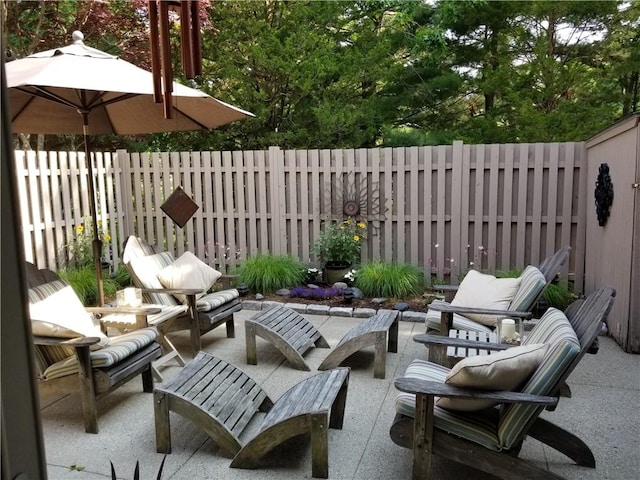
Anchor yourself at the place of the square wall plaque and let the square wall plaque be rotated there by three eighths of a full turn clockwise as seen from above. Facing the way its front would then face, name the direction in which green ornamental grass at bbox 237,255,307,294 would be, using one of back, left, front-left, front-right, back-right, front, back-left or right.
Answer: back-right

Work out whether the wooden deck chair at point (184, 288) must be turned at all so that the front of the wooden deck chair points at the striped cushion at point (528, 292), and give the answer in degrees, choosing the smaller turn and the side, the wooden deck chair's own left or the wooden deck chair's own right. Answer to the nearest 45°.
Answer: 0° — it already faces it

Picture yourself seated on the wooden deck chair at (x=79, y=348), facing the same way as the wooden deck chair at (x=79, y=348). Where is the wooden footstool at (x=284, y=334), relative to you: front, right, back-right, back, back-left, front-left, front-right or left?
front-left

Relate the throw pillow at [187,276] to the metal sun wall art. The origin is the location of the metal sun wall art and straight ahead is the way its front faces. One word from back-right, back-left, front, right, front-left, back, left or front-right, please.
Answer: front-right

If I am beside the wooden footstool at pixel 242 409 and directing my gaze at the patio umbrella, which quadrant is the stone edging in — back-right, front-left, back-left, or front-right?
front-right

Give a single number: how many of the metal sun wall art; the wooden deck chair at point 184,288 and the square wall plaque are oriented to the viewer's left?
0

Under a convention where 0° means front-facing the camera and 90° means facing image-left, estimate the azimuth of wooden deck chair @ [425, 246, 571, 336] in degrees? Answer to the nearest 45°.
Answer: approximately 90°

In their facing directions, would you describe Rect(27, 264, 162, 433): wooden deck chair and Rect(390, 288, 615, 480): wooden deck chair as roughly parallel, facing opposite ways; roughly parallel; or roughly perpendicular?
roughly parallel, facing opposite ways

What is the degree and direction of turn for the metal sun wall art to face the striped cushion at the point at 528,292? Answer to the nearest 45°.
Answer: approximately 45° to its left

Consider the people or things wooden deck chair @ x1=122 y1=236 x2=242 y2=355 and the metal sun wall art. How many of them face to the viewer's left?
0

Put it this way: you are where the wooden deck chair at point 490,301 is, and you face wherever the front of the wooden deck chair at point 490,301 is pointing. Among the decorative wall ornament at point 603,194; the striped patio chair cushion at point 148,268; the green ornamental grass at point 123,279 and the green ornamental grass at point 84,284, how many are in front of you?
3

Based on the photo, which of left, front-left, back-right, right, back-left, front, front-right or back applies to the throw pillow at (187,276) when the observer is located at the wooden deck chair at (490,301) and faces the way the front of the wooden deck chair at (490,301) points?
front

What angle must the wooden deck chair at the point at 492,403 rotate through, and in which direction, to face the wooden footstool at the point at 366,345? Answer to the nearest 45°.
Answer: approximately 45° to its right

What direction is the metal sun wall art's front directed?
toward the camera

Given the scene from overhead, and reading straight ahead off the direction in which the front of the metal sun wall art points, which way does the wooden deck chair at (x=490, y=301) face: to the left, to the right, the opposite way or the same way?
to the right

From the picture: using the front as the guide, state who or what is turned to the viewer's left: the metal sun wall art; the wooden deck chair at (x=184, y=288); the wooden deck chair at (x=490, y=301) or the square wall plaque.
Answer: the wooden deck chair at (x=490, y=301)

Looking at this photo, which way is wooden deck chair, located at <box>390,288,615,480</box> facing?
to the viewer's left
